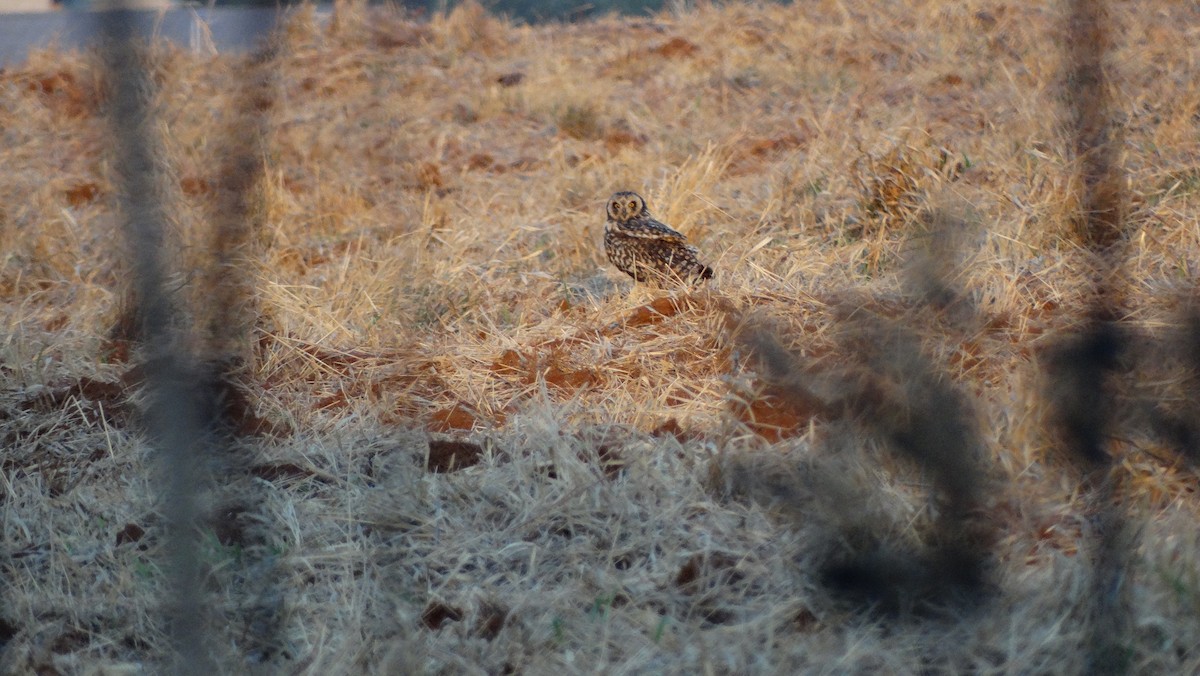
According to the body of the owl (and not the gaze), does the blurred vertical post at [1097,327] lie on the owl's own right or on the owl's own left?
on the owl's own left

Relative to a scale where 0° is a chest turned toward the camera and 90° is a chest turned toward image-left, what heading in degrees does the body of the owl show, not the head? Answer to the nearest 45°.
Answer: approximately 90°
